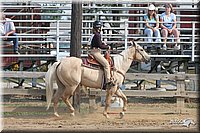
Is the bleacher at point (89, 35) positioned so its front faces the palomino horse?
yes

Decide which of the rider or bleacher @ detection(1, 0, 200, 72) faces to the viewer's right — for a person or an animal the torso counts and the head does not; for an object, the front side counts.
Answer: the rider

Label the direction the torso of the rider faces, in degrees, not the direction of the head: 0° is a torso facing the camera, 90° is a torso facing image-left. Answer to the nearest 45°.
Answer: approximately 270°

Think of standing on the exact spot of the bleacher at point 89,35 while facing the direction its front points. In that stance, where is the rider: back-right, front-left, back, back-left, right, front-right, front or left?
front

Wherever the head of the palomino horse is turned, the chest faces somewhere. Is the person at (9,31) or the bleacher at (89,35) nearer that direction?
the bleacher

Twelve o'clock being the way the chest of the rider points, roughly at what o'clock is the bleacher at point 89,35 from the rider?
The bleacher is roughly at 9 o'clock from the rider.

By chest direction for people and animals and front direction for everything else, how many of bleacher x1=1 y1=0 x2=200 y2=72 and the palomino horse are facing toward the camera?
1

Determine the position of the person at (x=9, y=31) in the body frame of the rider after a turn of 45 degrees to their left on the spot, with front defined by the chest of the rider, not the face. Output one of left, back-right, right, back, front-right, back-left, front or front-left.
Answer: left

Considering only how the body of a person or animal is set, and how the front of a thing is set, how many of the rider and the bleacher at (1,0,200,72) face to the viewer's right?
1

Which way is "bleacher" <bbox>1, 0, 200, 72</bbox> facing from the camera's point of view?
toward the camera

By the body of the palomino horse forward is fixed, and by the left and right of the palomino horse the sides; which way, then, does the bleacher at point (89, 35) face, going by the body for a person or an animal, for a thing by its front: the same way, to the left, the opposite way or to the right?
to the right

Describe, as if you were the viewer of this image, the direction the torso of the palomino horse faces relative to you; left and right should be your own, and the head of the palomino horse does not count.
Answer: facing to the right of the viewer

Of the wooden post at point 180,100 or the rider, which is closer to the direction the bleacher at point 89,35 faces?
the rider
